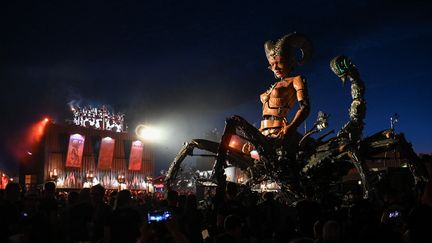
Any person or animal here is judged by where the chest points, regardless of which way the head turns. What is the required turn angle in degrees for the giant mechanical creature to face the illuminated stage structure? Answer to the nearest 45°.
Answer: approximately 90° to its right

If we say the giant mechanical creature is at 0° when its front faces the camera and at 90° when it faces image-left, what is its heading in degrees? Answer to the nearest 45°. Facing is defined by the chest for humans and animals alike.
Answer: approximately 45°

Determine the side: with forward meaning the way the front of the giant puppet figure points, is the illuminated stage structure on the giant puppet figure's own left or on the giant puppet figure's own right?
on the giant puppet figure's own right

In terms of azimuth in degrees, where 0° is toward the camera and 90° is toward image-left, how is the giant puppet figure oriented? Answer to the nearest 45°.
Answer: approximately 45°
